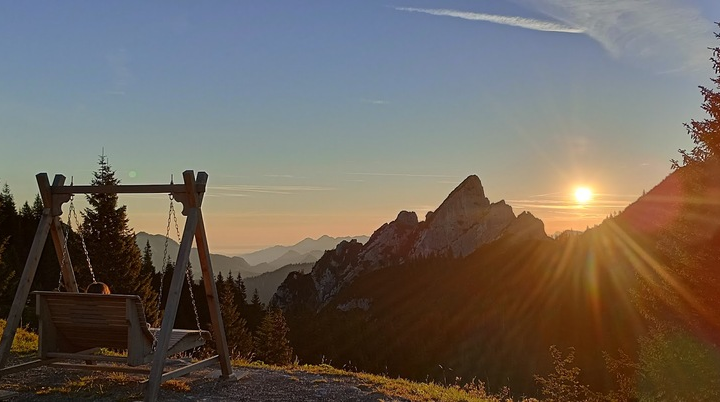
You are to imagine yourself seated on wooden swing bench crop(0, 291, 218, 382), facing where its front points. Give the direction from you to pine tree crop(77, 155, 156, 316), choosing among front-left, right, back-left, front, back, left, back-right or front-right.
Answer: front-left

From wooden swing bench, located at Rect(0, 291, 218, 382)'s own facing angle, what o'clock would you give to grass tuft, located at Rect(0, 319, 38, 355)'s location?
The grass tuft is roughly at 10 o'clock from the wooden swing bench.

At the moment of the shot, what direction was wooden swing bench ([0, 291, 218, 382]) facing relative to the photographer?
facing away from the viewer and to the right of the viewer
